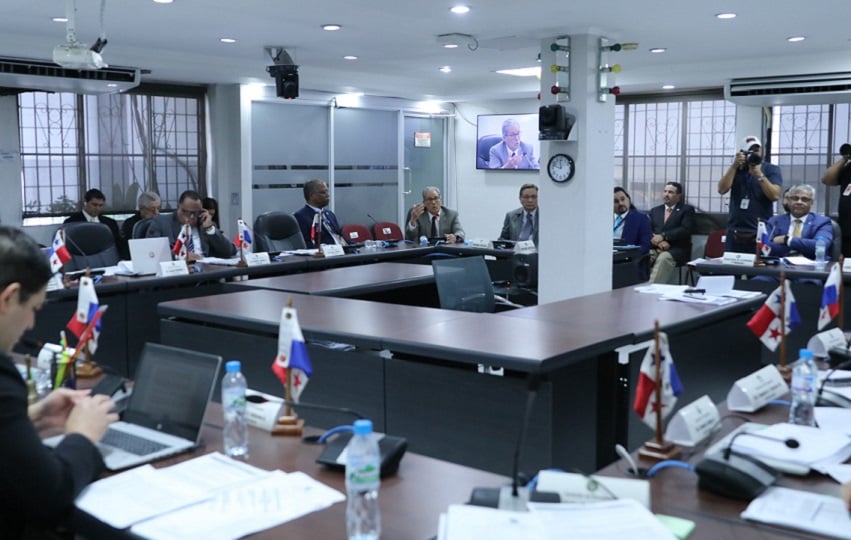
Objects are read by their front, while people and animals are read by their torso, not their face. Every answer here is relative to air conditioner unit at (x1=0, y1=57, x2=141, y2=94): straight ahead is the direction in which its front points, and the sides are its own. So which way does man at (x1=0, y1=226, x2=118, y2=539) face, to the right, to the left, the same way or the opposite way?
to the left

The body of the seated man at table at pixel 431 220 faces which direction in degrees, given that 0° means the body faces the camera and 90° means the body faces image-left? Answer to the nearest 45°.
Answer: approximately 0°

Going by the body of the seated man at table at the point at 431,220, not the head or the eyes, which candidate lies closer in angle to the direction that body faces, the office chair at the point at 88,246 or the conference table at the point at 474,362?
the conference table

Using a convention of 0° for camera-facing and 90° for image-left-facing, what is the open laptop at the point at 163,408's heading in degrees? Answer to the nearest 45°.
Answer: approximately 45°
